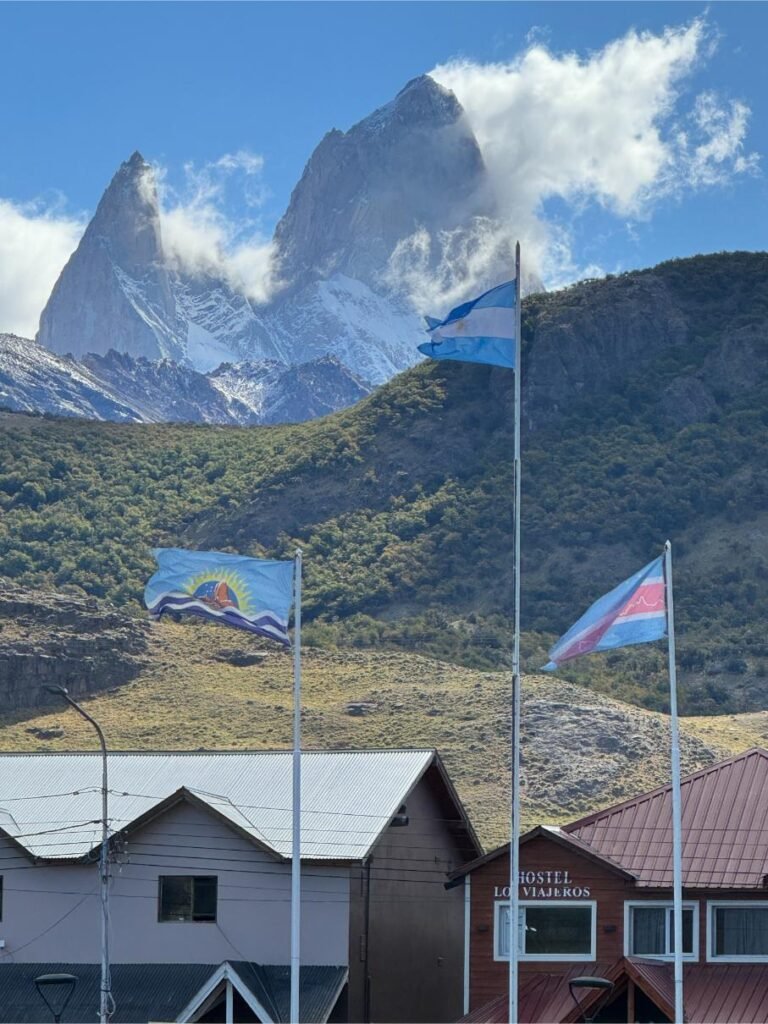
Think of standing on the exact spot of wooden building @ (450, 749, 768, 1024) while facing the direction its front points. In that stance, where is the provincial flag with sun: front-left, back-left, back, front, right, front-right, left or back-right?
front-right

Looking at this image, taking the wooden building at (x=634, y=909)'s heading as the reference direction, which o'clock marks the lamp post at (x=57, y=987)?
The lamp post is roughly at 3 o'clock from the wooden building.

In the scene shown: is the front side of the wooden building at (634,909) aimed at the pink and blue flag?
yes

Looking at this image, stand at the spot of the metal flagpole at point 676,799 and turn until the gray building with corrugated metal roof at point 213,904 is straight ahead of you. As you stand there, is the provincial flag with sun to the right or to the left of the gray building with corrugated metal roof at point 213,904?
left

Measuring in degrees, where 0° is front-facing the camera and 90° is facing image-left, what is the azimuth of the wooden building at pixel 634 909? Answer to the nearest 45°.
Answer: approximately 0°

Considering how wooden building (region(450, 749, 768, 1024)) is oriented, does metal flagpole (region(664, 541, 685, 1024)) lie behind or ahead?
ahead

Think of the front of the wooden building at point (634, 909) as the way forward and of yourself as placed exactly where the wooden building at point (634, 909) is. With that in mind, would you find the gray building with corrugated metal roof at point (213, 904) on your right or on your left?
on your right

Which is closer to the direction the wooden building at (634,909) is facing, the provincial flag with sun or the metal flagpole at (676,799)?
the metal flagpole
